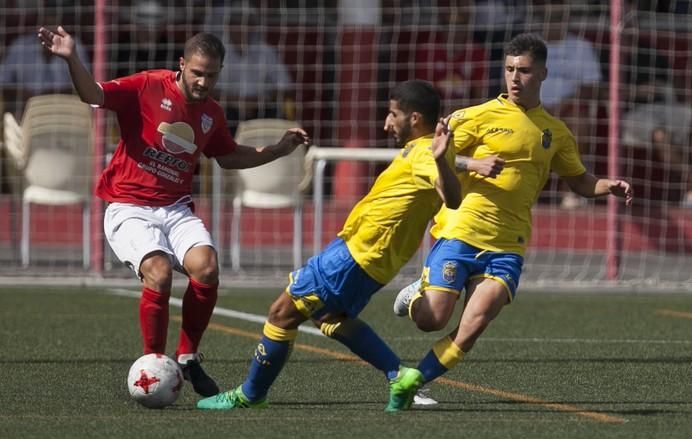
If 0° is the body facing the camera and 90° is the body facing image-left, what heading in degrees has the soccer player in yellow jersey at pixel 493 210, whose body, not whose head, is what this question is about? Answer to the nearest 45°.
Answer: approximately 0°

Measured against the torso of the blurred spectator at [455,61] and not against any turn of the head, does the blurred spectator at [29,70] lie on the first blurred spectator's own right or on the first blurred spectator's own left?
on the first blurred spectator's own right

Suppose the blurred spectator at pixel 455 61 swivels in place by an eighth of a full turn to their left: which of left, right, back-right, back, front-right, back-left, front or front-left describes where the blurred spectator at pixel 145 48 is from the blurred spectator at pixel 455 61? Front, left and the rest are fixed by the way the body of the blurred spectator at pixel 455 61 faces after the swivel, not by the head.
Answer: back-right

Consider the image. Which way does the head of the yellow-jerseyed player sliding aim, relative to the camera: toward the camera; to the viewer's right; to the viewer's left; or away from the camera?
to the viewer's left

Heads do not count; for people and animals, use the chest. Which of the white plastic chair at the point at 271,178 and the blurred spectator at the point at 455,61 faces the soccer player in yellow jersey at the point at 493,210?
the blurred spectator

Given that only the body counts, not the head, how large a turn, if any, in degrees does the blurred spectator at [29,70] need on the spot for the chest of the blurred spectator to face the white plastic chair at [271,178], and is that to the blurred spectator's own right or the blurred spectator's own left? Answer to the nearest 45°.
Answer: approximately 45° to the blurred spectator's own left

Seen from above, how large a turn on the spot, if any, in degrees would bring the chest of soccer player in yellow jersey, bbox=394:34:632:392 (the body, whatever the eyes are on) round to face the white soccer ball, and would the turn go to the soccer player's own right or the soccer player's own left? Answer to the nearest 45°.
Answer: approximately 45° to the soccer player's own right

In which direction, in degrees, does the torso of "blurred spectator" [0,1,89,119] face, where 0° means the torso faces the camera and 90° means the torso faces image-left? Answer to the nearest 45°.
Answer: approximately 0°

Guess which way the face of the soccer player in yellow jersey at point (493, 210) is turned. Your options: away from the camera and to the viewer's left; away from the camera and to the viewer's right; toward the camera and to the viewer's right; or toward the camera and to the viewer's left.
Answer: toward the camera and to the viewer's left
